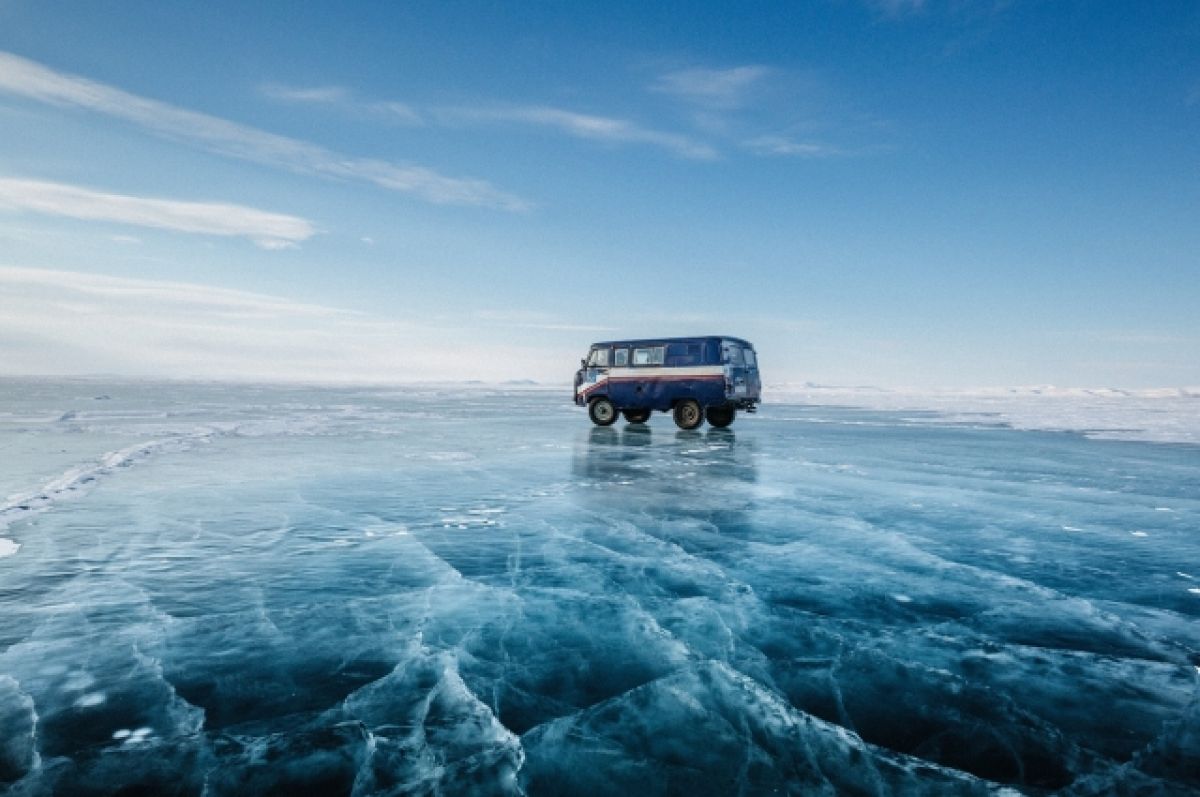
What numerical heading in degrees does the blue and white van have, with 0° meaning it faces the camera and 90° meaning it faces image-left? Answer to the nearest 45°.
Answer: approximately 135°
